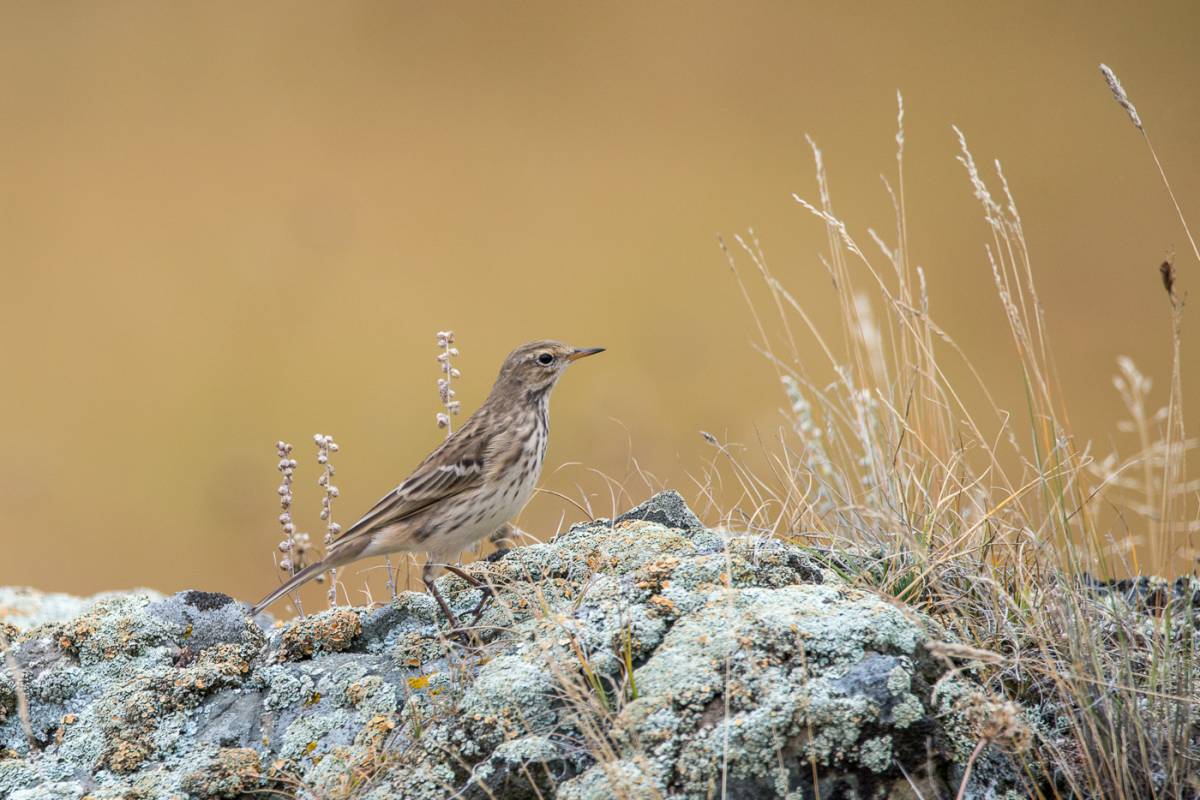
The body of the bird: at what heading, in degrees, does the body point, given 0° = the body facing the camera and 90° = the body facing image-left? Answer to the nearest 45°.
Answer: approximately 270°
